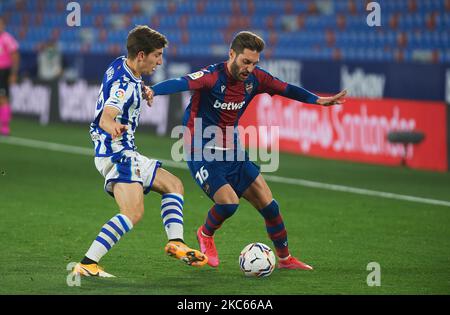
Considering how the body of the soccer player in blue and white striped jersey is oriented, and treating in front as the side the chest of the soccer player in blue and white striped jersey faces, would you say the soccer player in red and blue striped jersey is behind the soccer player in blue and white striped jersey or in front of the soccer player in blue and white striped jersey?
in front

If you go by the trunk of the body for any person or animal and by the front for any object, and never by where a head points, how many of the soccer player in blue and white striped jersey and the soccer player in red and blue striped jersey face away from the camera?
0

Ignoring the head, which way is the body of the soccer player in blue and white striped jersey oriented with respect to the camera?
to the viewer's right

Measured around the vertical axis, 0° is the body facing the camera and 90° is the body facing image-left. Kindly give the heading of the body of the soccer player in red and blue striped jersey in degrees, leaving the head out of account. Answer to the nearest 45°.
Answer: approximately 315°

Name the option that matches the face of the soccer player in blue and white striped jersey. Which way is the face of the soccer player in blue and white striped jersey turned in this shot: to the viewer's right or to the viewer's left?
to the viewer's right

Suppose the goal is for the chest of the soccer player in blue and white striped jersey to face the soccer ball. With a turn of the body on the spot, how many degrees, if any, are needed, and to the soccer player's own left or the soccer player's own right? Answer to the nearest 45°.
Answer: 0° — they already face it

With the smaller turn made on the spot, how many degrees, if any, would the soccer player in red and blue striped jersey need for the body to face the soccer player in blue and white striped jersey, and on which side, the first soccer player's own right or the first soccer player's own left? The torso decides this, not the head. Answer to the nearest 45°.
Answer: approximately 90° to the first soccer player's own right
